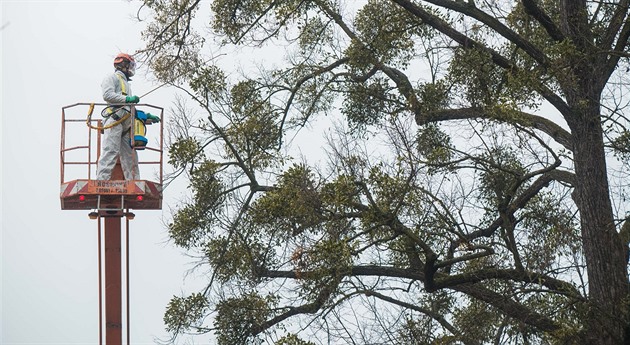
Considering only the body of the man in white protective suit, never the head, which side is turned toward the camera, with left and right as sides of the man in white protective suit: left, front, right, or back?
right

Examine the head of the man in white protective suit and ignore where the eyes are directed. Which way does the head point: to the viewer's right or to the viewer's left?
to the viewer's right
